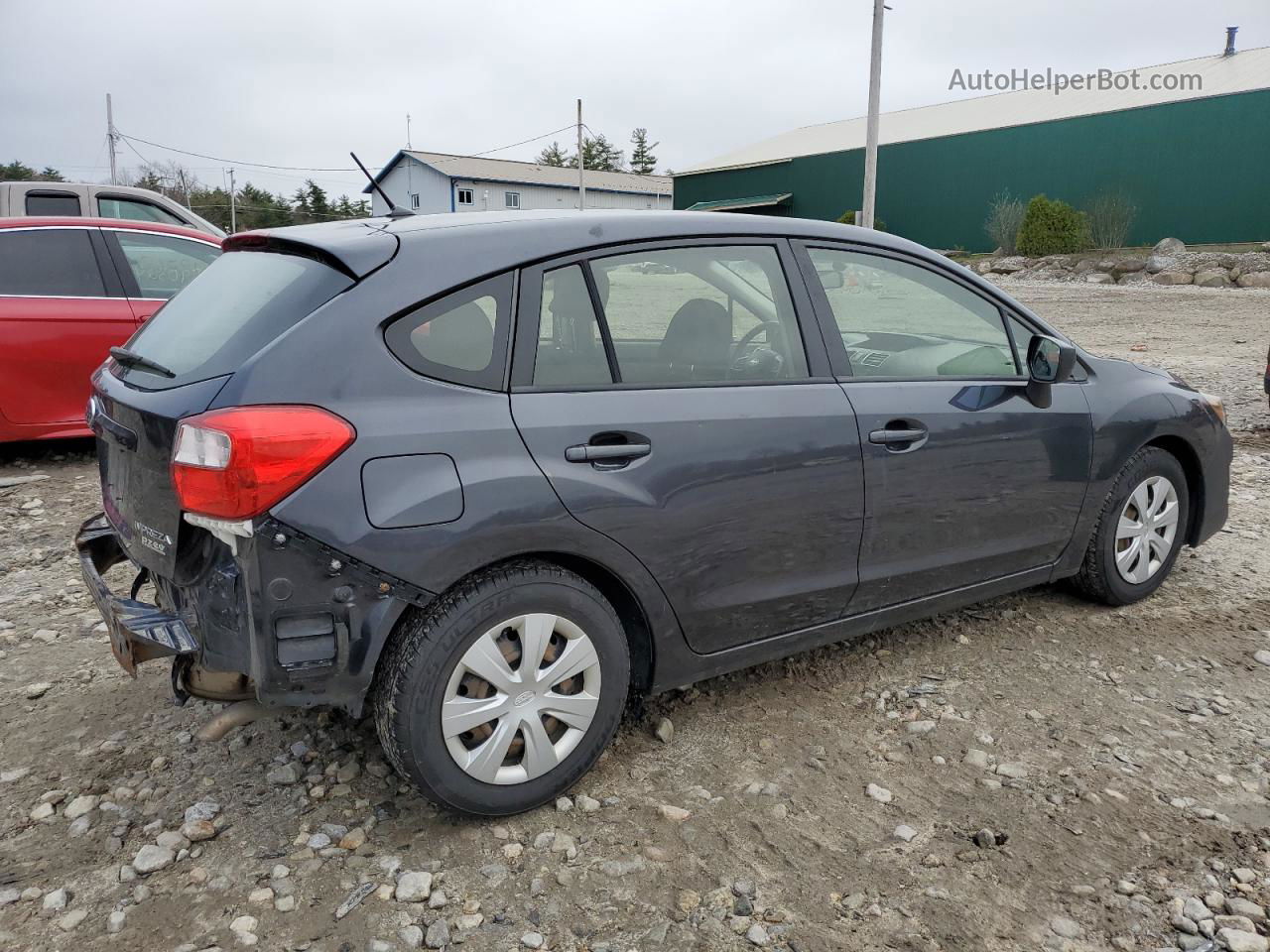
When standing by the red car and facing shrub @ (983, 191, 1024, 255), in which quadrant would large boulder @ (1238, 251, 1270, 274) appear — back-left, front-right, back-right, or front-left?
front-right

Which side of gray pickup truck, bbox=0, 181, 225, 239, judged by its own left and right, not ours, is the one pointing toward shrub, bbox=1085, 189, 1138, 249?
front

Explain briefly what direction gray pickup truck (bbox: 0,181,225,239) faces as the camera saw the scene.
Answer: facing to the right of the viewer

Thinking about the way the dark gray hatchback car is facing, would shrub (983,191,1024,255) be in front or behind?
in front

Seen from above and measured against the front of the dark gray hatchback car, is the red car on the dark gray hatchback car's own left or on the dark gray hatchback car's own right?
on the dark gray hatchback car's own left

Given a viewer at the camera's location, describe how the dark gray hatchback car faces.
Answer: facing away from the viewer and to the right of the viewer

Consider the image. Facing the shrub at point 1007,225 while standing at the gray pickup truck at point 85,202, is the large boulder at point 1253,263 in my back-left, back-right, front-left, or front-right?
front-right
